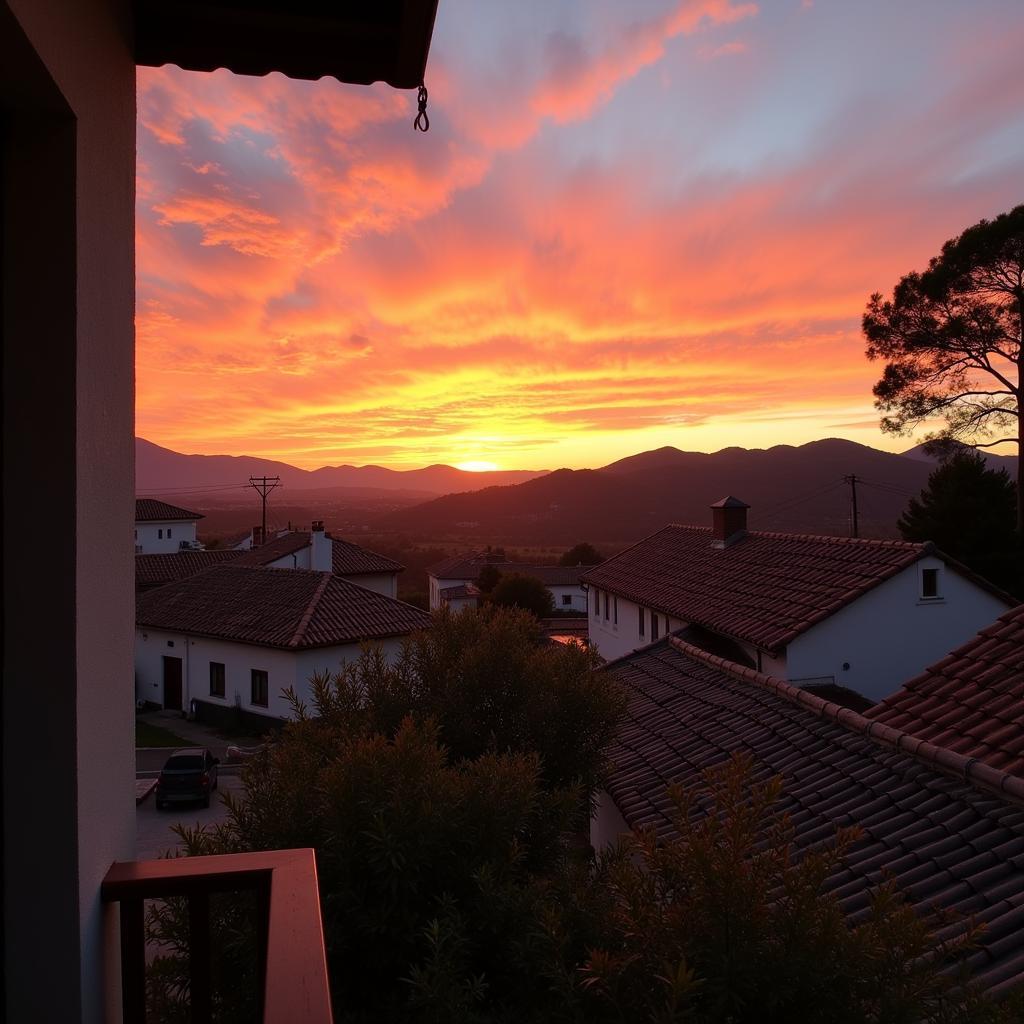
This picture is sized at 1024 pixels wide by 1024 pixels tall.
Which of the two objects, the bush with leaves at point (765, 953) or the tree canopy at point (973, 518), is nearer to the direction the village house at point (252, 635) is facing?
the bush with leaves

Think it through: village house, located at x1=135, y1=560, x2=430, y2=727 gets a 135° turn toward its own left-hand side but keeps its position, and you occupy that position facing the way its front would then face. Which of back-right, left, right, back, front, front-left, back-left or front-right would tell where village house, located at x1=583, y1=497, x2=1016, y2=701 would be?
front-right

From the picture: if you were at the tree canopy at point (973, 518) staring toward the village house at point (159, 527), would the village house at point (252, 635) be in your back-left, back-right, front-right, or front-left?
front-left

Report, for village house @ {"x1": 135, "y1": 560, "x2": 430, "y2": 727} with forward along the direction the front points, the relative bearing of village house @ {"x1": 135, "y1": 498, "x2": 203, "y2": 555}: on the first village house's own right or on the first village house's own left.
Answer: on the first village house's own right

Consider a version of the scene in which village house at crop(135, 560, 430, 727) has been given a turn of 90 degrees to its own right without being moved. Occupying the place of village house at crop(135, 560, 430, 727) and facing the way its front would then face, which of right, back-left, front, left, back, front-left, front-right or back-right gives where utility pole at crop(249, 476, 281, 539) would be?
front-right

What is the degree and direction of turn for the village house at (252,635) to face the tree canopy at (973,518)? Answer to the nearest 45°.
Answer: approximately 135° to its left

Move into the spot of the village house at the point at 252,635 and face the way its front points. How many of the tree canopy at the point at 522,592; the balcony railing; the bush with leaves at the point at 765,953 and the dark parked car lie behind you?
1

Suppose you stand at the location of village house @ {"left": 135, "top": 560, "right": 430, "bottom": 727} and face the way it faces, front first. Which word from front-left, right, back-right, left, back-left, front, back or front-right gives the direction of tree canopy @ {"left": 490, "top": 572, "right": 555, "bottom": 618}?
back

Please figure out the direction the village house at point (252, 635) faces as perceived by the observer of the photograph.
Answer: facing the viewer and to the left of the viewer

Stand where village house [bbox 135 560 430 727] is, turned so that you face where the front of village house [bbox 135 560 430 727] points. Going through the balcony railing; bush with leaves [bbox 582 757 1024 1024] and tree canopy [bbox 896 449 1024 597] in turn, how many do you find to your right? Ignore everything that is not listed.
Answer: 0

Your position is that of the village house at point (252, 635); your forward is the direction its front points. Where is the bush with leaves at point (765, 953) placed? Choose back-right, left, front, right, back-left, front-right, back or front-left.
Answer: front-left

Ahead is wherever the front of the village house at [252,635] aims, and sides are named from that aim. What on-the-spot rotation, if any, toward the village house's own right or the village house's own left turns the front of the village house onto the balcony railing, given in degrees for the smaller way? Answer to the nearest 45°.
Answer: approximately 45° to the village house's own left

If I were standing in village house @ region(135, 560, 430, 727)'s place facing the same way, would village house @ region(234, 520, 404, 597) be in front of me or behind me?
behind

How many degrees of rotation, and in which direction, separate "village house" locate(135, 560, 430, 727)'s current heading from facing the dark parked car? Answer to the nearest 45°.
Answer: approximately 45° to its left
